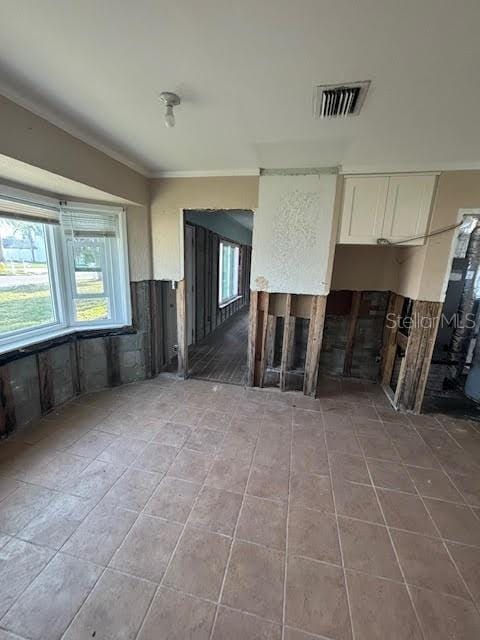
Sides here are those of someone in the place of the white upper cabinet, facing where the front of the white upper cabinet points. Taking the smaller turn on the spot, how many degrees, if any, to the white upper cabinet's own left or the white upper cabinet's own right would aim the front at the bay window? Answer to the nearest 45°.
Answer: approximately 45° to the white upper cabinet's own right

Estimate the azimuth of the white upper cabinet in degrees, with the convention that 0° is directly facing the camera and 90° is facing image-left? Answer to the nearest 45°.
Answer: approximately 0°
